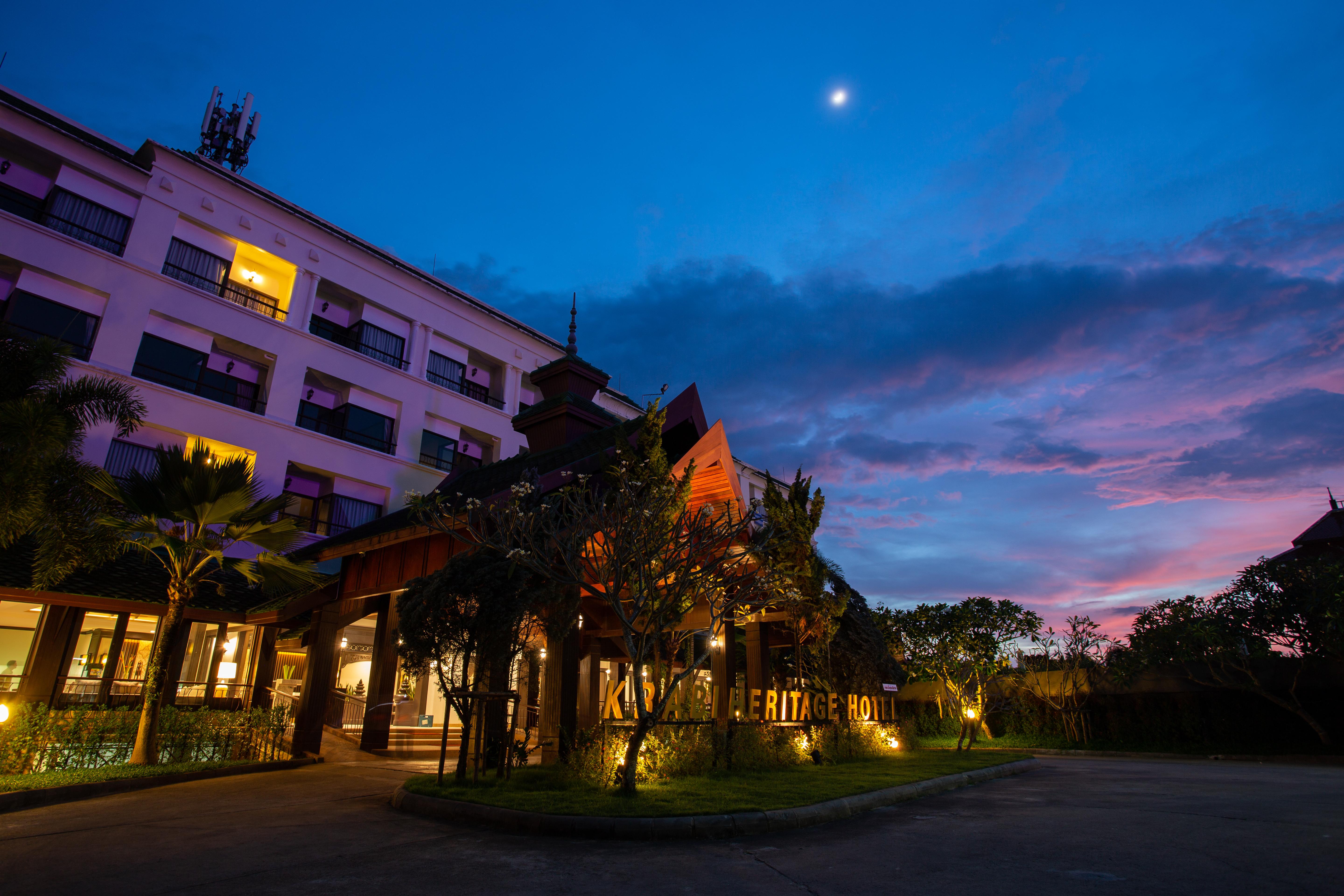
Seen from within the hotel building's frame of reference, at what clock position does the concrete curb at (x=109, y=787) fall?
The concrete curb is roughly at 1 o'clock from the hotel building.

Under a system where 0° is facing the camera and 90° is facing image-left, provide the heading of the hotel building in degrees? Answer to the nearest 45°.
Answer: approximately 315°

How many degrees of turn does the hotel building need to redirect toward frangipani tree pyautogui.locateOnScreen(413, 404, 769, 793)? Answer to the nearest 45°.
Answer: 0° — it already faces it

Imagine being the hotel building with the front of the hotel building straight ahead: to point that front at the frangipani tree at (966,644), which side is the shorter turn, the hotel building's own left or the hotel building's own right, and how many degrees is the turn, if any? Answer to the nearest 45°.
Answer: approximately 45° to the hotel building's own left
